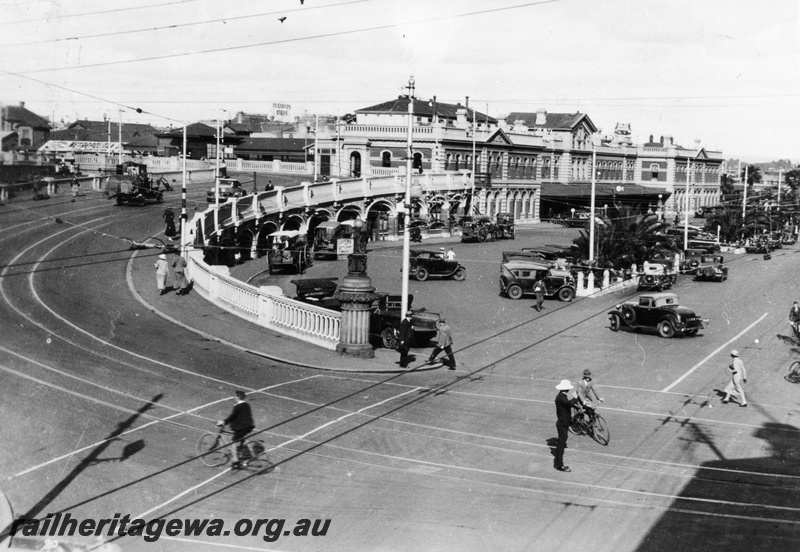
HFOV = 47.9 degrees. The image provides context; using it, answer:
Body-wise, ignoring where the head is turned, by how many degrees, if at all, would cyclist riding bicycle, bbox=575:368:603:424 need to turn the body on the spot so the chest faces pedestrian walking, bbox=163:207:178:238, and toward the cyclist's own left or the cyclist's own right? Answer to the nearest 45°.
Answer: approximately 180°

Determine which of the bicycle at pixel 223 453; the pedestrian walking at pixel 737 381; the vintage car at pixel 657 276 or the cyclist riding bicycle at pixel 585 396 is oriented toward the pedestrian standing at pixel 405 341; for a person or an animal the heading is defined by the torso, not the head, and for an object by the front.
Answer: the pedestrian walking at pixel 737 381

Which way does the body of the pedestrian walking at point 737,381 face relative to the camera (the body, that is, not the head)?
to the viewer's left

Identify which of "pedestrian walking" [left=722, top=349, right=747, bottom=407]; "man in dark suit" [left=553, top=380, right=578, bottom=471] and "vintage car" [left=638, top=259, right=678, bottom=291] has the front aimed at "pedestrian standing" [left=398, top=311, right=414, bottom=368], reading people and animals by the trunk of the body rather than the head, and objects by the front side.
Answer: "pedestrian walking" [left=722, top=349, right=747, bottom=407]

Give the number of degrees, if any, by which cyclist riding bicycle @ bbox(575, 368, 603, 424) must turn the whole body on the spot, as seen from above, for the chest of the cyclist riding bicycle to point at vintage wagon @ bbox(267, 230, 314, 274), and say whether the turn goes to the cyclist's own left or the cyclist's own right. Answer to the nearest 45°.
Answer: approximately 180°

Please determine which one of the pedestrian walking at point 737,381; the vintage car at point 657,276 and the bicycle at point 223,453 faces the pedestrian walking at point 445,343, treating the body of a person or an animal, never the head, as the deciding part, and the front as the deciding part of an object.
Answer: the pedestrian walking at point 737,381

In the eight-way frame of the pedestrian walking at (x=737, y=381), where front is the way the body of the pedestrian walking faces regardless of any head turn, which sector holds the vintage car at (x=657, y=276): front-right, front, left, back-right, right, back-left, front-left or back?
right

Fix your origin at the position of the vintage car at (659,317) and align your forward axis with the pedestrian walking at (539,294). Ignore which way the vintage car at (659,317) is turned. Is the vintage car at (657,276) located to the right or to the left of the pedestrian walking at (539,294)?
right
